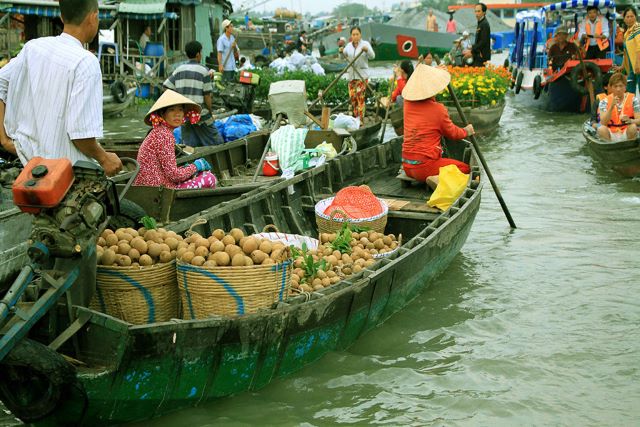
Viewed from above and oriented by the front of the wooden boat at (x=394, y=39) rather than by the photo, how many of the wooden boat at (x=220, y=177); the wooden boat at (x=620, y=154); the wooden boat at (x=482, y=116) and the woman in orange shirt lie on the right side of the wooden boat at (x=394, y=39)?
0

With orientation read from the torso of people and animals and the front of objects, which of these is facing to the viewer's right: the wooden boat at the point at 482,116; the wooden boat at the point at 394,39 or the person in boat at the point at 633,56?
the wooden boat at the point at 482,116

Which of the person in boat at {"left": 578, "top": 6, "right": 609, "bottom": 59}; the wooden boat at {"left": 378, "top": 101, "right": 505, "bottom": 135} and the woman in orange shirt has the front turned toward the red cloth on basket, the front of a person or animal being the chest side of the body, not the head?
the person in boat

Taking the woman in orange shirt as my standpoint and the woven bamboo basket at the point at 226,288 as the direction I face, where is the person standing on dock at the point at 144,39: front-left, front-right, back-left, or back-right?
back-right

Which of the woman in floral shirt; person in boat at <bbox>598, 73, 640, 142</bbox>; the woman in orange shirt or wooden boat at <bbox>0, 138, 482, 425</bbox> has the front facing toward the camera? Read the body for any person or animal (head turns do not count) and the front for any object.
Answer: the person in boat

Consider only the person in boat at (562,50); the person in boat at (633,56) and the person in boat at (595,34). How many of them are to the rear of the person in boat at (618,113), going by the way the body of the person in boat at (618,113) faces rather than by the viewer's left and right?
3

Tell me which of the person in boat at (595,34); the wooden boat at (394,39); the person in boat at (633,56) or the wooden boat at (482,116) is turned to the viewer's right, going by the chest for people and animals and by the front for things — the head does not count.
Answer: the wooden boat at (482,116)

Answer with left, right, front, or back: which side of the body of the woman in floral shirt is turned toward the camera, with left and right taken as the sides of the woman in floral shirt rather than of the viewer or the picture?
right

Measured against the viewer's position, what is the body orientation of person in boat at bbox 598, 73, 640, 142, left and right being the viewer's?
facing the viewer

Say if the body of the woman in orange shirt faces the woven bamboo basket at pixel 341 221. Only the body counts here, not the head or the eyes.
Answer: no

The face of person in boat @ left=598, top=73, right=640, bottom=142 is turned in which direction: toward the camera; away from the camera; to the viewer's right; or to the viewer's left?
toward the camera

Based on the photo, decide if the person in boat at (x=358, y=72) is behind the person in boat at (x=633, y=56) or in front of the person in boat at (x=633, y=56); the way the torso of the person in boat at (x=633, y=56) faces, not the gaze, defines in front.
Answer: in front

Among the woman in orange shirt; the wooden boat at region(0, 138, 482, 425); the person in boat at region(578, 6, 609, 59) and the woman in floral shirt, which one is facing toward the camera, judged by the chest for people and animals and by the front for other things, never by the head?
the person in boat

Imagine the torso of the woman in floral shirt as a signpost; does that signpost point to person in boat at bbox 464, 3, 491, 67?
no

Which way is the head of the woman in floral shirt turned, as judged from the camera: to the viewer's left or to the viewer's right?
to the viewer's right

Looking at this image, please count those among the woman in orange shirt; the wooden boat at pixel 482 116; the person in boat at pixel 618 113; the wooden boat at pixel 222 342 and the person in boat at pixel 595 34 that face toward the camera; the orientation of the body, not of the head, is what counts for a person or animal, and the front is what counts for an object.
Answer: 2

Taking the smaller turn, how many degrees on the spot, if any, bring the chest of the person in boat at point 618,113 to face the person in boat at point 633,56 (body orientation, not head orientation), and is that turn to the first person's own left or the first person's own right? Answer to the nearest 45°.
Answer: approximately 180°

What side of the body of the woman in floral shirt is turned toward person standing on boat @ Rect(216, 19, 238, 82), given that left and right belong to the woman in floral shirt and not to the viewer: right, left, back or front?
left
